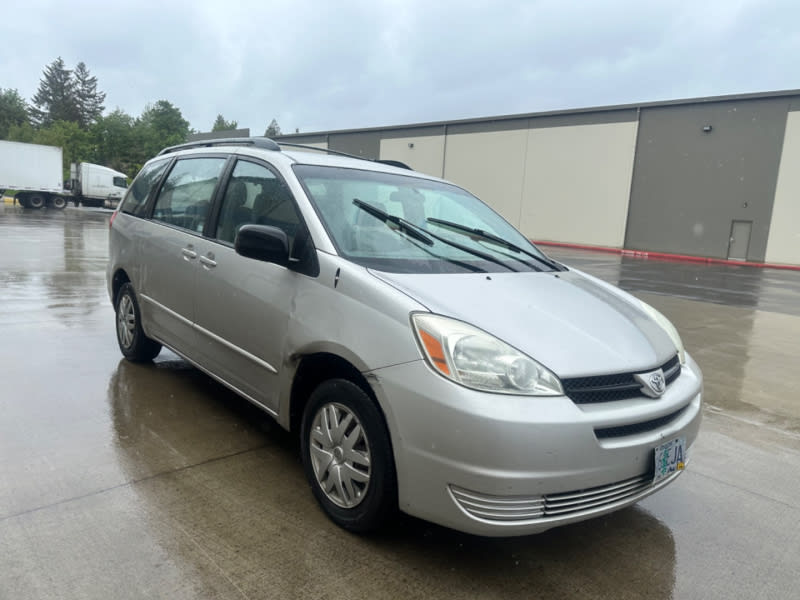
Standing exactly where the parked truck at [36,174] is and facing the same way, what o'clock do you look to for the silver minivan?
The silver minivan is roughly at 3 o'clock from the parked truck.

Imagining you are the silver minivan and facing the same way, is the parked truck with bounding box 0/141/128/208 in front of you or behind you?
behind

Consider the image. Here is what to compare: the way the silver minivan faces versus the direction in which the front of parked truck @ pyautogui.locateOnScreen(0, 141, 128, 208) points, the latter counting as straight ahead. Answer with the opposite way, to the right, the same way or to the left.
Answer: to the right

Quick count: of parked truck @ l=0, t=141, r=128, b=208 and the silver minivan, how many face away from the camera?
0

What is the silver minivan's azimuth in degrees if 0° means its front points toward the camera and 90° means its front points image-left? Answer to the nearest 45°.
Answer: approximately 315°

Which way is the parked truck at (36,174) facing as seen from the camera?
to the viewer's right
